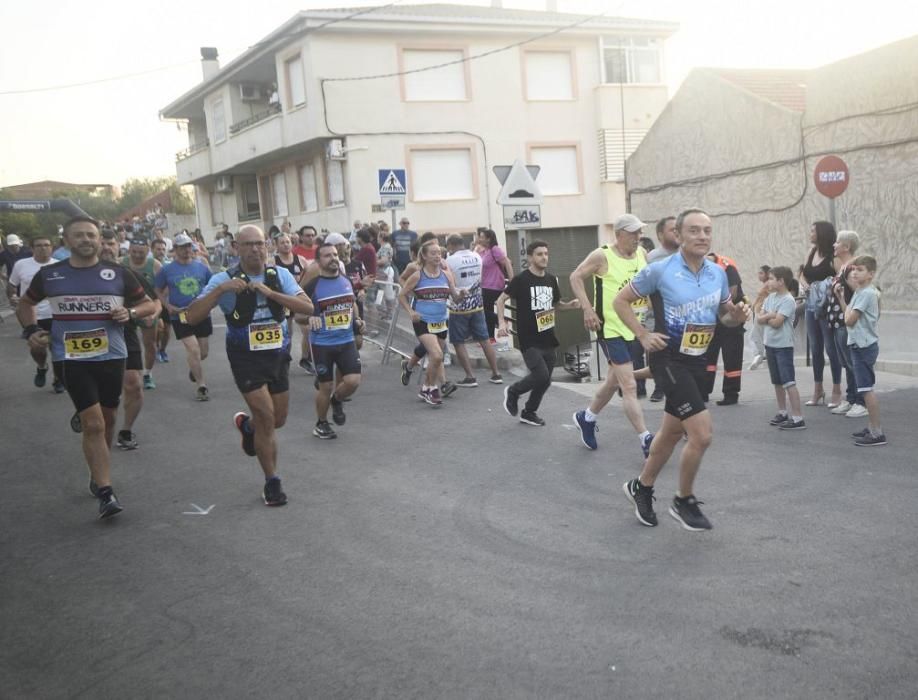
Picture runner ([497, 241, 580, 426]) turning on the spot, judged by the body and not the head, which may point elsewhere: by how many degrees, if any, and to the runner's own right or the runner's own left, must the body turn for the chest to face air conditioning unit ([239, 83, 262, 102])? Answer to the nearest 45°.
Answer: approximately 135° to the runner's own left

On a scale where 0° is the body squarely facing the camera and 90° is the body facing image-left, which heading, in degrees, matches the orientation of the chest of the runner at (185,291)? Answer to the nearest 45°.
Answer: approximately 0°

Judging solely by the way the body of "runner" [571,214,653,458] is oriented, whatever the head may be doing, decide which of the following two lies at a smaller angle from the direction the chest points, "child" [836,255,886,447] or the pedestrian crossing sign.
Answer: the child

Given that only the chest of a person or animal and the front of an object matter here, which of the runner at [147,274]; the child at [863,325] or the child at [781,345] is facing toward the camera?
the runner

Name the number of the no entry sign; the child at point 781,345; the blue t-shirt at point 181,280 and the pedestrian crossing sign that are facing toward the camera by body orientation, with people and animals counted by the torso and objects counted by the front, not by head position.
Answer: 3

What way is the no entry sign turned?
toward the camera

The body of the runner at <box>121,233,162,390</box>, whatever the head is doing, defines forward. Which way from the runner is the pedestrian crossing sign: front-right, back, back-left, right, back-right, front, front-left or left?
back-left

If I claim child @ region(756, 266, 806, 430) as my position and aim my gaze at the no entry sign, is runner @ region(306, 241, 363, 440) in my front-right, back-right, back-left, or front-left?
back-left

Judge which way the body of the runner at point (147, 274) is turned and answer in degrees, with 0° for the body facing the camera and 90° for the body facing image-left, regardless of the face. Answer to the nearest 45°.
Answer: approximately 0°

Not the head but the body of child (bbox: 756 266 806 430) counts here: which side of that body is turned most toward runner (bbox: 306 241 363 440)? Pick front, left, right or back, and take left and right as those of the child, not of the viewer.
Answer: front

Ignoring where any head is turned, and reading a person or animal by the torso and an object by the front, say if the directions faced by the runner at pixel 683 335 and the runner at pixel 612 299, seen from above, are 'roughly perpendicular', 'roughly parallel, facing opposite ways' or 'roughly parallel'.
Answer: roughly parallel

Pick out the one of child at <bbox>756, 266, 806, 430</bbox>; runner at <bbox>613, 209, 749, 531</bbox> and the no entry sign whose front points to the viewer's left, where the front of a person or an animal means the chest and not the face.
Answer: the child

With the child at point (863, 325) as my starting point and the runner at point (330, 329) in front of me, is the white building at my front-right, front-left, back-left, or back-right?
front-right

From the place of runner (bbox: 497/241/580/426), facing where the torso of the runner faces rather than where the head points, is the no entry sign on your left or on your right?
on your left

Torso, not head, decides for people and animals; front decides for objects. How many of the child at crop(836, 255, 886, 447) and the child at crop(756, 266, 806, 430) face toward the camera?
0

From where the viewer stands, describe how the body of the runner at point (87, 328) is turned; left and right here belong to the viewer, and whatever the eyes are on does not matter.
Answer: facing the viewer

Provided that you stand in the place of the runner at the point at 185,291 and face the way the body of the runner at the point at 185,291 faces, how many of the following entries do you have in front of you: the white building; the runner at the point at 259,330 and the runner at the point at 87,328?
2

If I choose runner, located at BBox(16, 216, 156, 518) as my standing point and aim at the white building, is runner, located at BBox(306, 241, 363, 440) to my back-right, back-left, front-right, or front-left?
front-right
